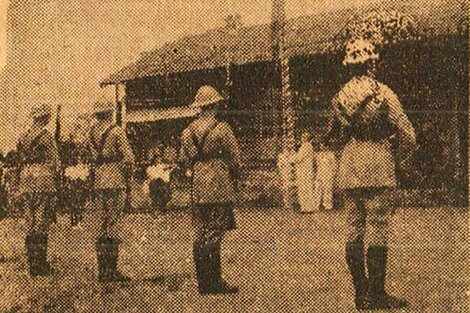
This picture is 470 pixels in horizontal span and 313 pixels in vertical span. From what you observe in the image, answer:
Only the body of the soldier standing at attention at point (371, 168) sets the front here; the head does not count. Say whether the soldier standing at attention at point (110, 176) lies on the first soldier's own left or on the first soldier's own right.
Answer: on the first soldier's own left

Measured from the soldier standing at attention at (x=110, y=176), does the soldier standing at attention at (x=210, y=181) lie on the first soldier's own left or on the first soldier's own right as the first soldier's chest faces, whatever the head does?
on the first soldier's own right

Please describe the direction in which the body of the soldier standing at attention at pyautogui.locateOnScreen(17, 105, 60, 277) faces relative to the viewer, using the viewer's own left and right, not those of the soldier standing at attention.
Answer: facing away from the viewer and to the right of the viewer

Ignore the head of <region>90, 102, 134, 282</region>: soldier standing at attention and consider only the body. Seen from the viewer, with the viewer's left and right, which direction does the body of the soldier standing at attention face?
facing away from the viewer and to the right of the viewer

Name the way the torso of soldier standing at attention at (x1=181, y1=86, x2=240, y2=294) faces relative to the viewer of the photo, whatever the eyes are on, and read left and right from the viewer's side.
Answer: facing away from the viewer and to the right of the viewer

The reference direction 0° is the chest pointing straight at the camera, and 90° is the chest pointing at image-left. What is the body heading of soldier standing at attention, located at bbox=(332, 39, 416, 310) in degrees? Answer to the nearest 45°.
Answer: approximately 225°

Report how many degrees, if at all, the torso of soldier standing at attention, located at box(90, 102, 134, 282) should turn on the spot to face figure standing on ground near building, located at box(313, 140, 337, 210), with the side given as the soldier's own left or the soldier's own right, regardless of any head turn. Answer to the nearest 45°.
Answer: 0° — they already face them

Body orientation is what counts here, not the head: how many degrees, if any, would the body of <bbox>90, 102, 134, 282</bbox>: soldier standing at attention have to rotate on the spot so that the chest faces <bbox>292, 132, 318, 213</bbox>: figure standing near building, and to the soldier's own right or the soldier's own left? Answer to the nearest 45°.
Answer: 0° — they already face them
